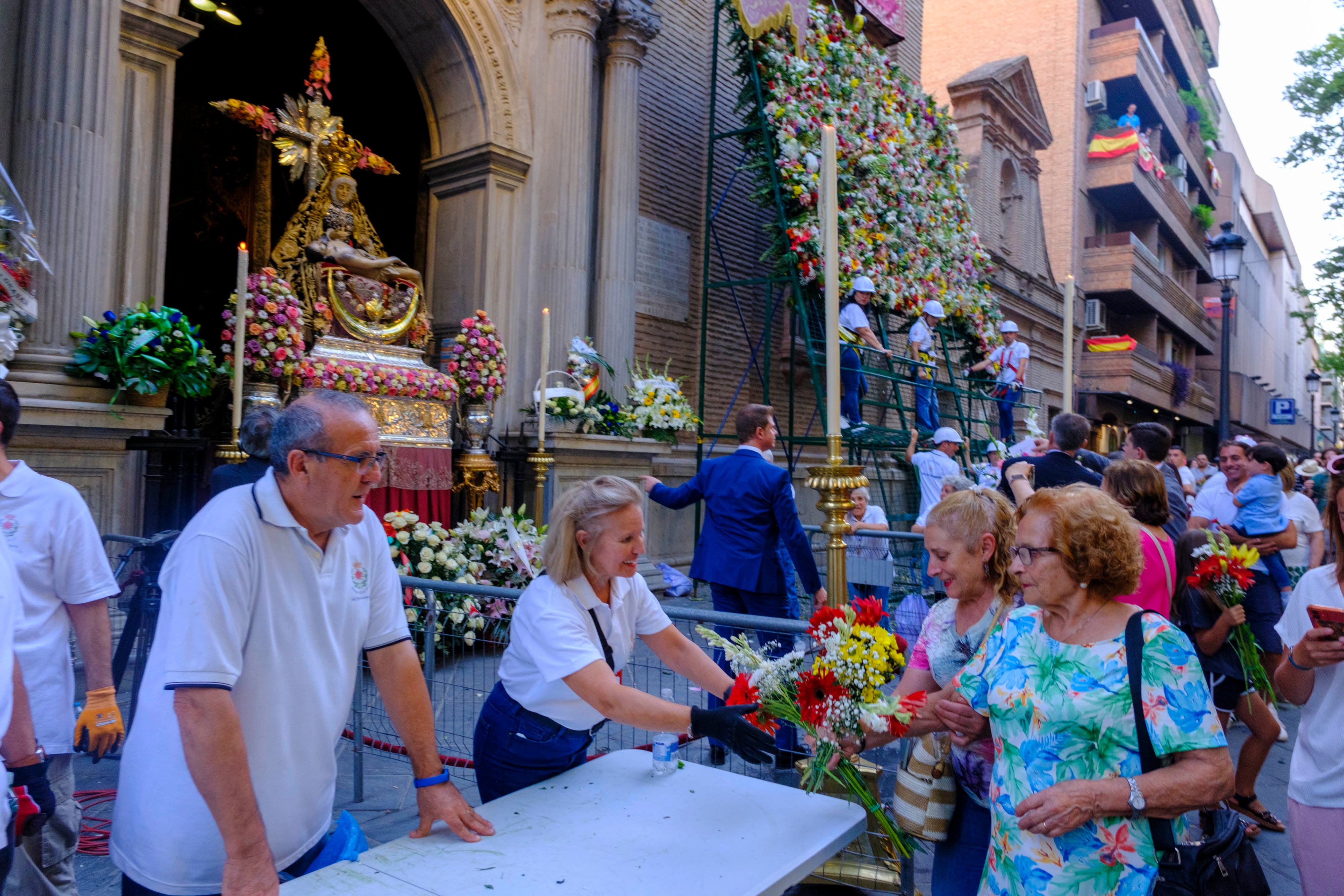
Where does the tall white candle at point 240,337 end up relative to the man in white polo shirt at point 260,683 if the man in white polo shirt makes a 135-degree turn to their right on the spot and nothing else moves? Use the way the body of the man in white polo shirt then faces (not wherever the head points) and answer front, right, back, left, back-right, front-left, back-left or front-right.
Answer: right

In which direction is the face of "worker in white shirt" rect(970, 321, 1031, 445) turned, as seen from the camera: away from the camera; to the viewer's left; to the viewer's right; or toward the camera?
toward the camera

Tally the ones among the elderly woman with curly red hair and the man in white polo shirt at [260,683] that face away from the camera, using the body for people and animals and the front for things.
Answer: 0

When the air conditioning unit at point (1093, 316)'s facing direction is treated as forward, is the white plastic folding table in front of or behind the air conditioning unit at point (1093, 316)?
in front

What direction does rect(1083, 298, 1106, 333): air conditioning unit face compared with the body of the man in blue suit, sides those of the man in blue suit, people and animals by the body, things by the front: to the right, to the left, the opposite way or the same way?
to the left

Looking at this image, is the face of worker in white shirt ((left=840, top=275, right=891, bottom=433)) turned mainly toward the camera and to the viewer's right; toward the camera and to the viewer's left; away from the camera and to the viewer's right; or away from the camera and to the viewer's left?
toward the camera and to the viewer's right

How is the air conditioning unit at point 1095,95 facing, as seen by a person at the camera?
facing the viewer and to the left of the viewer

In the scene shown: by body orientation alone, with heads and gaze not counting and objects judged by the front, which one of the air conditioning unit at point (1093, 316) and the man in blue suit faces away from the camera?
the man in blue suit

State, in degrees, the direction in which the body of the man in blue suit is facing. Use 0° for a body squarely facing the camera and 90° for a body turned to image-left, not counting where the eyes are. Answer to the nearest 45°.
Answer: approximately 180°

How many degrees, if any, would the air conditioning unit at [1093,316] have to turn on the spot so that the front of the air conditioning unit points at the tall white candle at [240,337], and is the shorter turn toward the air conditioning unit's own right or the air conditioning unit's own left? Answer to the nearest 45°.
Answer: approximately 45° to the air conditioning unit's own left

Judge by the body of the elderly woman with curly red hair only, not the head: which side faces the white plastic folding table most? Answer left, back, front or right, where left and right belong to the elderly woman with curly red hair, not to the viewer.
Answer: front

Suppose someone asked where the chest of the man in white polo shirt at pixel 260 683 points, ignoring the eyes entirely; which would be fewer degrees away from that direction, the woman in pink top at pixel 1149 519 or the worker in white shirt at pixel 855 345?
the woman in pink top

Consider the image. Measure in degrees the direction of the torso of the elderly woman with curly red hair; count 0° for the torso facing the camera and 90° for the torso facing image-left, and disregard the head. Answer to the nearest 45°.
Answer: approximately 45°

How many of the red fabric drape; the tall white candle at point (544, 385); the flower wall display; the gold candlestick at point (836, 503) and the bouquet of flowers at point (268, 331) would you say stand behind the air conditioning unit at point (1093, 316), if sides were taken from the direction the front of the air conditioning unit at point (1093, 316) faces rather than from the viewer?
0

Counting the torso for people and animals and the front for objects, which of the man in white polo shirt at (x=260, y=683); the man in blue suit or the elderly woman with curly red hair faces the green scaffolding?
the man in blue suit

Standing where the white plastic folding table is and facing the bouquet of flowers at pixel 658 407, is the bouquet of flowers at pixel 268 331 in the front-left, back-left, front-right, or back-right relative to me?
front-left

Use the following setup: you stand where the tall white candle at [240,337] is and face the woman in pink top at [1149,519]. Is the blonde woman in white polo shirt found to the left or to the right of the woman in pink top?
right

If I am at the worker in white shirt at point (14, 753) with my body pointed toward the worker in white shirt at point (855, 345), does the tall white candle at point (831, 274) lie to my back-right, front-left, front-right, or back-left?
front-right

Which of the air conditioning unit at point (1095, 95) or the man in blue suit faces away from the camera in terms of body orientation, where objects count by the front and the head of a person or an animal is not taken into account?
the man in blue suit

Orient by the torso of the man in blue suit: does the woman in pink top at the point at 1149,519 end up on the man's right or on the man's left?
on the man's right

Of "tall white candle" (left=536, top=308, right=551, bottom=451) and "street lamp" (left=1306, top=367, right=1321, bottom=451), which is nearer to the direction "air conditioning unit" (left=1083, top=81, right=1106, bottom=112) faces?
the tall white candle

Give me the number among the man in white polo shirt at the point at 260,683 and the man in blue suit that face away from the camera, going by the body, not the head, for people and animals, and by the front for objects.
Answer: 1
